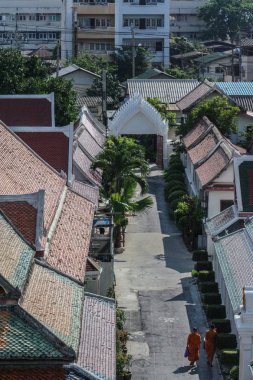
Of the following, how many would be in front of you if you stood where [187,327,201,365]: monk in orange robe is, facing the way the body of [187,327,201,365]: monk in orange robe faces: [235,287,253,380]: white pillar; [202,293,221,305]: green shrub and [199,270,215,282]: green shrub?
2

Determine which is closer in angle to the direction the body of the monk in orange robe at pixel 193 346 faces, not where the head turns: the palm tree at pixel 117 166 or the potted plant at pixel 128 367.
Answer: the palm tree

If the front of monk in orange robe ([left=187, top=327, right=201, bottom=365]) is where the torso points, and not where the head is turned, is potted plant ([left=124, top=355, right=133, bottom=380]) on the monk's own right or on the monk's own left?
on the monk's own left

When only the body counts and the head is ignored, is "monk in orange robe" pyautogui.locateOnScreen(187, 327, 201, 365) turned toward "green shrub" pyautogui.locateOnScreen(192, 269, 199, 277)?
yes

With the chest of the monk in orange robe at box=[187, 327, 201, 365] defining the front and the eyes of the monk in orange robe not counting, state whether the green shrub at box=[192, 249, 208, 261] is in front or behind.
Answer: in front

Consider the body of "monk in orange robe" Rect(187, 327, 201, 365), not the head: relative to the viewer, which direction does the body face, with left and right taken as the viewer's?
facing away from the viewer

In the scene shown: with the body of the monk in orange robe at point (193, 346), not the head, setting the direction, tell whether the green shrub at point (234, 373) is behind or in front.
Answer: behind

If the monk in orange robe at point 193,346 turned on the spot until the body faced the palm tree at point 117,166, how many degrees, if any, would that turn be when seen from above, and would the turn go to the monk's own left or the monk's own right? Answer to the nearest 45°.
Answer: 0° — they already face it
